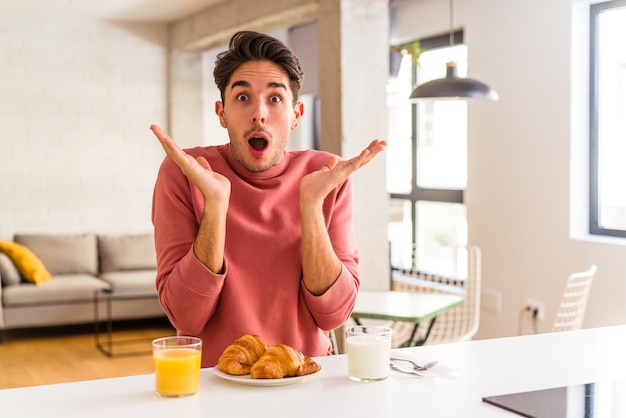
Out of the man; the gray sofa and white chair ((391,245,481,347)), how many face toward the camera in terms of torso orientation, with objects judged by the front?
2

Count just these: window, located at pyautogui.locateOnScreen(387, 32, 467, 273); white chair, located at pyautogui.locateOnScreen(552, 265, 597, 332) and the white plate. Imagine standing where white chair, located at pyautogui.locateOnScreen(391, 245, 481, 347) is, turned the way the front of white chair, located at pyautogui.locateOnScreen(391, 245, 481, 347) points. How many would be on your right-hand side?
1

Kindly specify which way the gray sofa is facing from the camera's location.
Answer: facing the viewer

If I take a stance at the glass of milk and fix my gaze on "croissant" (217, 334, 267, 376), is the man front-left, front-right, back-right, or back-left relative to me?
front-right

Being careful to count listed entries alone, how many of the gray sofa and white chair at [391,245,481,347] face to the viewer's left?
1

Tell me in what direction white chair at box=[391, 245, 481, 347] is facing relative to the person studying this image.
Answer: facing to the left of the viewer

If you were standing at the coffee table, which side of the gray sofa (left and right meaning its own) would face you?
front

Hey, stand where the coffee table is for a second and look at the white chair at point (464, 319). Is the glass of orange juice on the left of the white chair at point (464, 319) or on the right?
right

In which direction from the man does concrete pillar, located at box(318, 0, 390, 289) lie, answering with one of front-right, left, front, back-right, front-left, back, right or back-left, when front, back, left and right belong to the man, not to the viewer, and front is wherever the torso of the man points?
back

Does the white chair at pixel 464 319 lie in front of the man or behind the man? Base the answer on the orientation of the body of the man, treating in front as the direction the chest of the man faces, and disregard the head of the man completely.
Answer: behind

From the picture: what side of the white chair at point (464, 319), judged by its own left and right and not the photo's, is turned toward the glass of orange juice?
front

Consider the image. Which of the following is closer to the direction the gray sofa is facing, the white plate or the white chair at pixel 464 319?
the white plate
